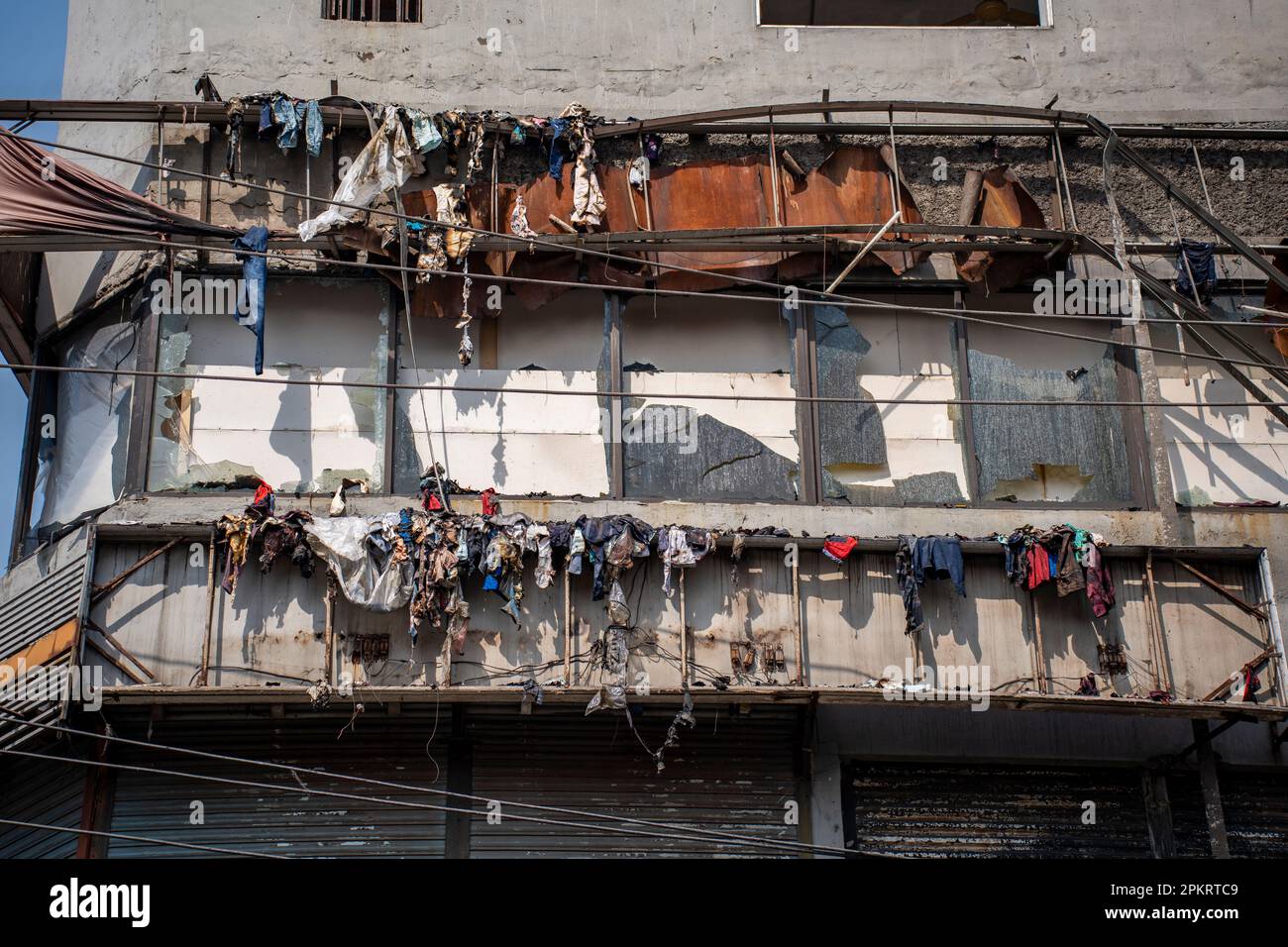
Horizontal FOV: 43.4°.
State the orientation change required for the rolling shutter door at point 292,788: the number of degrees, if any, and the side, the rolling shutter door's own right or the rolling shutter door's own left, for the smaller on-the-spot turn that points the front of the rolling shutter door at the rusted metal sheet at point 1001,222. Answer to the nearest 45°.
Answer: approximately 90° to the rolling shutter door's own left

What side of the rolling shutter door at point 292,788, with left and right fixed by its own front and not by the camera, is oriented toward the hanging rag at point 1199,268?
left

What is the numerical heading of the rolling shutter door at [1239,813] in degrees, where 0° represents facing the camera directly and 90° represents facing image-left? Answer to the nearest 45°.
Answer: approximately 0°

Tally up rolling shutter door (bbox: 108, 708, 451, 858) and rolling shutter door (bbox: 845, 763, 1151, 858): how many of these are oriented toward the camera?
2

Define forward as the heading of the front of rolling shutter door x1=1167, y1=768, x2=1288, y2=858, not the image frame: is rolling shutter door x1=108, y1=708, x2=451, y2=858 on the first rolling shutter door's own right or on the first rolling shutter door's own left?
on the first rolling shutter door's own right

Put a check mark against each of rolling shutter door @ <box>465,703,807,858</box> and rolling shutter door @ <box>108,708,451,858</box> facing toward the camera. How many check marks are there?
2

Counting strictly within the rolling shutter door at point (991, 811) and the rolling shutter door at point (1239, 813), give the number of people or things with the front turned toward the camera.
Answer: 2

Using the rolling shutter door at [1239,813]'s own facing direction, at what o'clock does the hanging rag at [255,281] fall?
The hanging rag is roughly at 2 o'clock from the rolling shutter door.

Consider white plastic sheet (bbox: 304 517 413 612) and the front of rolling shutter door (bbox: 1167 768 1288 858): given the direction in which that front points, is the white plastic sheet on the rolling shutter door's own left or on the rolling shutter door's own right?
on the rolling shutter door's own right
